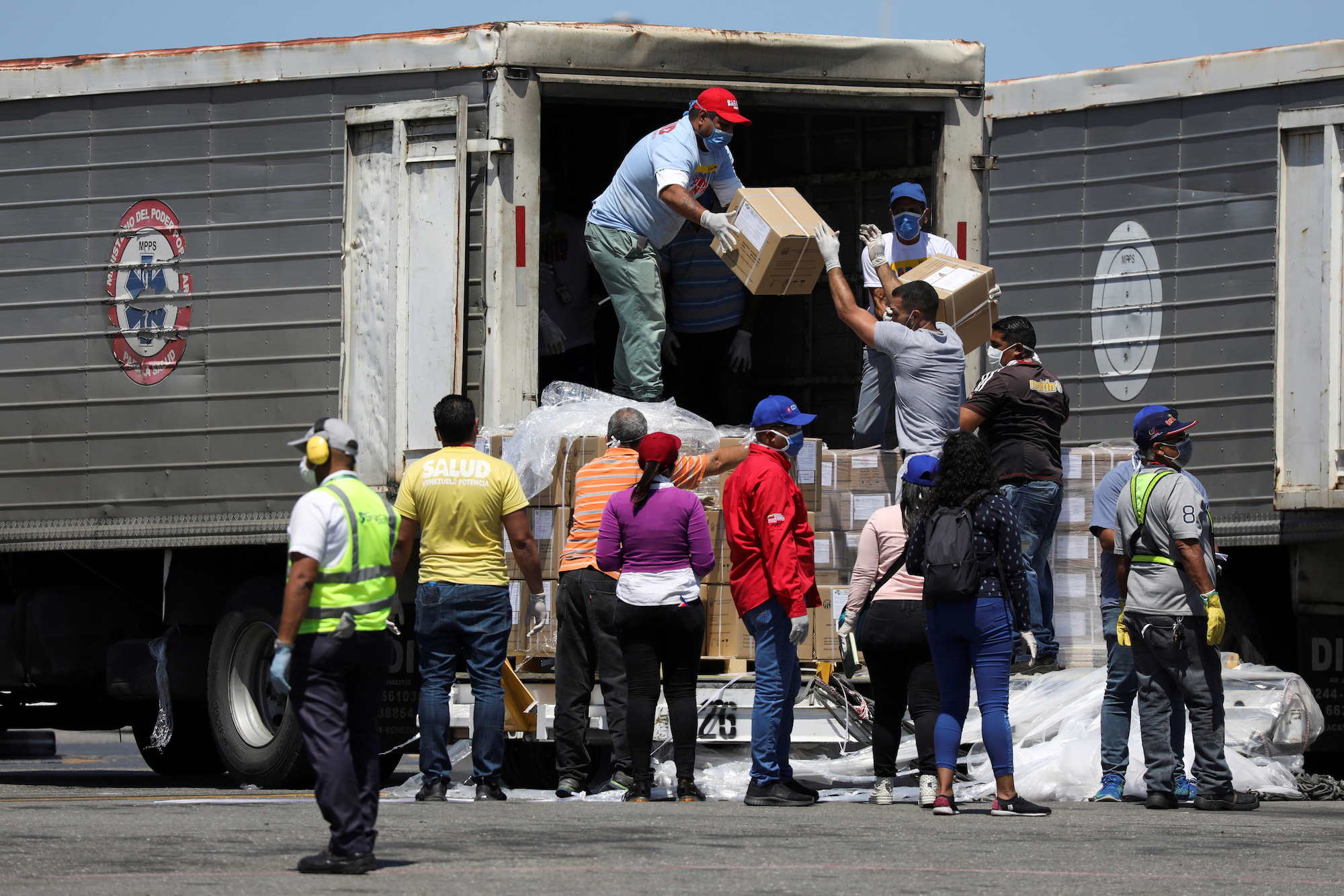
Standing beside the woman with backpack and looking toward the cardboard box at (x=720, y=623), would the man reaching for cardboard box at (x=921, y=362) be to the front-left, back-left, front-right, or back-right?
front-right

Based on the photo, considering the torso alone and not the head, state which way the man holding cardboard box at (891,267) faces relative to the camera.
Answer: toward the camera

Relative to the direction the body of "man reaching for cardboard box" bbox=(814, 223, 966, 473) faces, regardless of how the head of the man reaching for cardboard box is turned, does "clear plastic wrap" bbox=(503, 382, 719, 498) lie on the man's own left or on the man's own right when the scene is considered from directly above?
on the man's own left

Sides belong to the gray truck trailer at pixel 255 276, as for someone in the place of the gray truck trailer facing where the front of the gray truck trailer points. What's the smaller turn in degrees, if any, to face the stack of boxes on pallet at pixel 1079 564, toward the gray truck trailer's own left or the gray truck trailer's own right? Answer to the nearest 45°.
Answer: approximately 135° to the gray truck trailer's own right

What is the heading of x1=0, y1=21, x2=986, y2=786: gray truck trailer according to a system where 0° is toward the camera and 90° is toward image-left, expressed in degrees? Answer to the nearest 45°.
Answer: approximately 135°

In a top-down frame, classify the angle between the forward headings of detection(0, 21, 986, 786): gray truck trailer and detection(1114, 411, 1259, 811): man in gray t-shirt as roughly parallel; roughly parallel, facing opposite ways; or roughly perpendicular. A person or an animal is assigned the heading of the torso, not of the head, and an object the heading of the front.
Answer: roughly perpendicular

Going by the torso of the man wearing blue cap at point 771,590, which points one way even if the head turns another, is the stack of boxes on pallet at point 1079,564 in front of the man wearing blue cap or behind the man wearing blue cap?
in front

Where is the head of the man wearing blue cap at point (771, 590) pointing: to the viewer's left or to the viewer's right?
to the viewer's right
